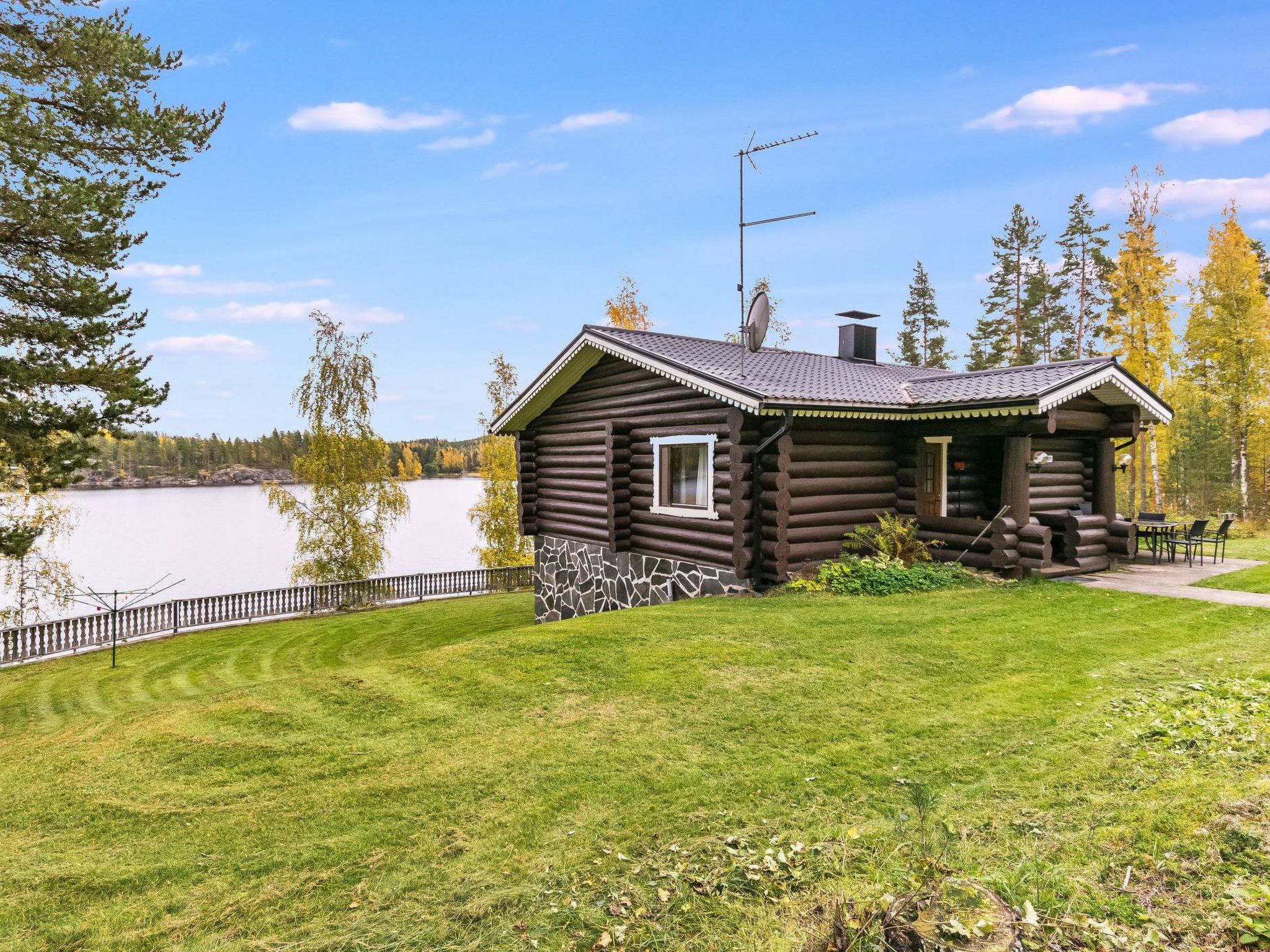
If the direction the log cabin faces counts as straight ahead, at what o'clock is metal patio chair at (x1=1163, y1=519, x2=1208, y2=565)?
The metal patio chair is roughly at 10 o'clock from the log cabin.

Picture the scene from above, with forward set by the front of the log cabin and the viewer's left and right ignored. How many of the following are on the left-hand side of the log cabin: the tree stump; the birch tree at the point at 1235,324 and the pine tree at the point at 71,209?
1

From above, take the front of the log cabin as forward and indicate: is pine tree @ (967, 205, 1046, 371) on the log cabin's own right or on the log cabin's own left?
on the log cabin's own left

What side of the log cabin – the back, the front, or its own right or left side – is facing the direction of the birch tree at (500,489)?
back

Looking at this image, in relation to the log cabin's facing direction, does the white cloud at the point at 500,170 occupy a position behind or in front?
behind

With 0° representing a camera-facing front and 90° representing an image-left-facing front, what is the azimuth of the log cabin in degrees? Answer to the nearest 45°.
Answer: approximately 315°

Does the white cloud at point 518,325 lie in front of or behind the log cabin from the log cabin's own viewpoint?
behind

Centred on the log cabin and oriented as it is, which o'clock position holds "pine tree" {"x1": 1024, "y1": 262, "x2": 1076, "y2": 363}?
The pine tree is roughly at 8 o'clock from the log cabin.

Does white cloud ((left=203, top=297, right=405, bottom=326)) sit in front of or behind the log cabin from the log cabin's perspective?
behind

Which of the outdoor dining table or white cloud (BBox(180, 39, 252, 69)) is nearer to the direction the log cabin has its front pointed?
the outdoor dining table

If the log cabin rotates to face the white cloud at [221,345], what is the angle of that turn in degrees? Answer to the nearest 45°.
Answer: approximately 180°

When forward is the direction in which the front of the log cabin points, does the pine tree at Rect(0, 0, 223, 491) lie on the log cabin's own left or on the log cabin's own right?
on the log cabin's own right
